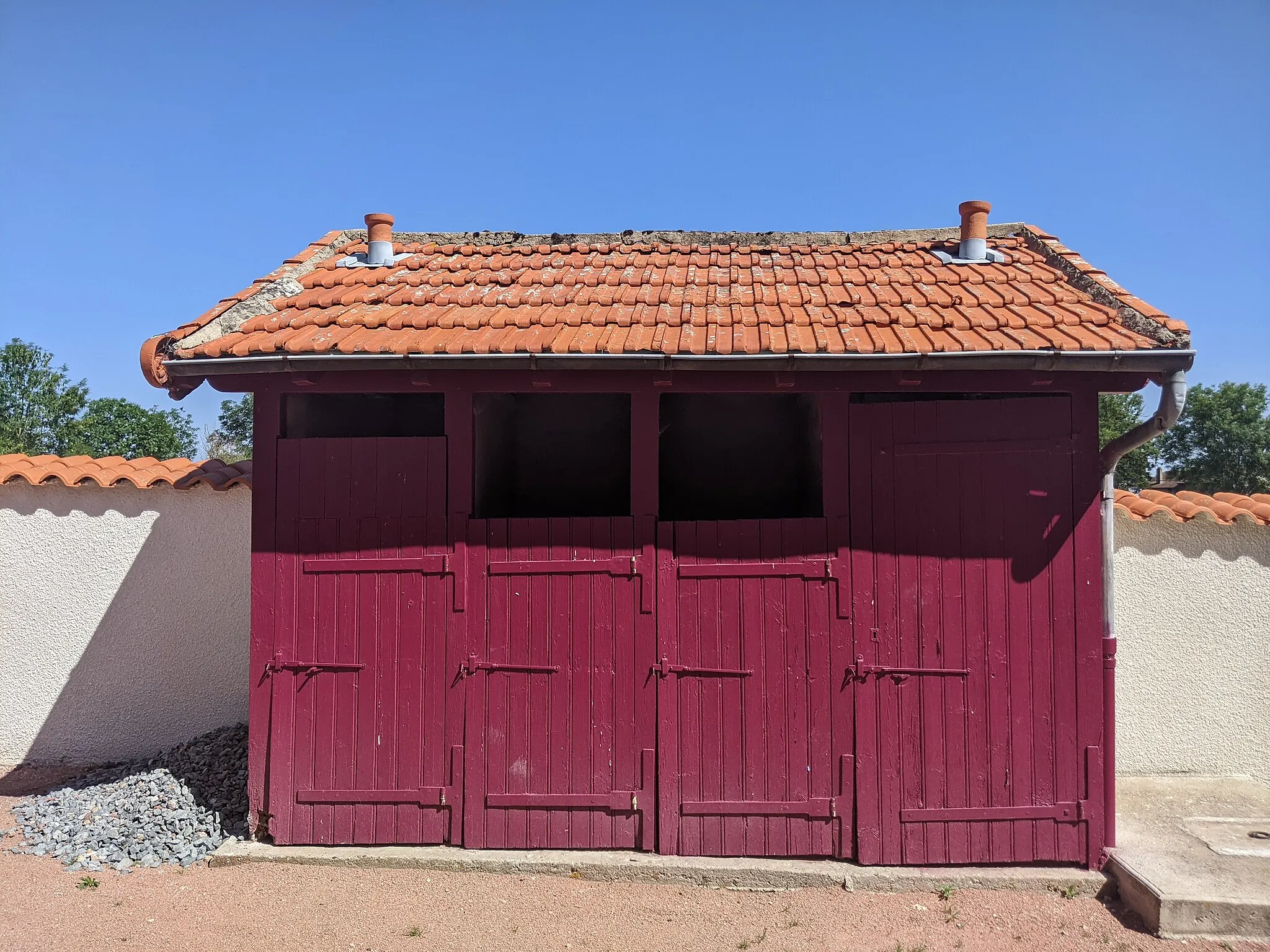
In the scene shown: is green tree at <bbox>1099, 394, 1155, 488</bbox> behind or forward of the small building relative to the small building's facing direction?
behind

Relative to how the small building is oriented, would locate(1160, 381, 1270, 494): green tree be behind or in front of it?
behind

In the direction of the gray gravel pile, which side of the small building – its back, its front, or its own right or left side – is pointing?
right

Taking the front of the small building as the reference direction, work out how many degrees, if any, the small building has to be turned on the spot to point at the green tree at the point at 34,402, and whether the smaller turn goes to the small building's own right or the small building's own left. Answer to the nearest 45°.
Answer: approximately 135° to the small building's own right

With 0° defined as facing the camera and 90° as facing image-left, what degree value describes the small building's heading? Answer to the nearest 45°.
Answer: approximately 0°

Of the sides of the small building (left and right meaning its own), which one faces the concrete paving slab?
left

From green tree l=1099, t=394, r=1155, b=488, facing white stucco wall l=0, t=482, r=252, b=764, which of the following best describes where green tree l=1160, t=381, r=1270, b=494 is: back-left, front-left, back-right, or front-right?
back-left

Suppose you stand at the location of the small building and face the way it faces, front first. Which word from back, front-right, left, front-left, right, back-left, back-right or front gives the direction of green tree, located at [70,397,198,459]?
back-right

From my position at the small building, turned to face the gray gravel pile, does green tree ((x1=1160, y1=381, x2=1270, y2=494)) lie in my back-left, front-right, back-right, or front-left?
back-right
